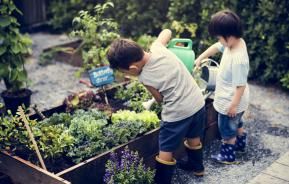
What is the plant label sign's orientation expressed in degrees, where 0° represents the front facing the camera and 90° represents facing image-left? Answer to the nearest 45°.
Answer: approximately 0°

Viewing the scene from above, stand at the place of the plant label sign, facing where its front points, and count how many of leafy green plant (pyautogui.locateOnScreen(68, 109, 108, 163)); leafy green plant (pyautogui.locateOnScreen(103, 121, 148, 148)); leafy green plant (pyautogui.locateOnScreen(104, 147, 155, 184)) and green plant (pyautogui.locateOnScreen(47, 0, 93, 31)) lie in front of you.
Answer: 3

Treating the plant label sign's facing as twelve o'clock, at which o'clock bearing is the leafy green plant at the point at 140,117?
The leafy green plant is roughly at 11 o'clock from the plant label sign.

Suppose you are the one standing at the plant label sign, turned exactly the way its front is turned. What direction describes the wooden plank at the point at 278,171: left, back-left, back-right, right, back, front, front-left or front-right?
front-left

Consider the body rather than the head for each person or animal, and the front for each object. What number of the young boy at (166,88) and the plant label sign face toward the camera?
1

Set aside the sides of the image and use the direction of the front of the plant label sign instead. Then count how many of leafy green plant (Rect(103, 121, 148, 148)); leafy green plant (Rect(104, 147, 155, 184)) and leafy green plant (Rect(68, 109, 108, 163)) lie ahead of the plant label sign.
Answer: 3

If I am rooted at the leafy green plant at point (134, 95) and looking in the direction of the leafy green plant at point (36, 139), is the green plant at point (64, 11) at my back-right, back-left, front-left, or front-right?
back-right

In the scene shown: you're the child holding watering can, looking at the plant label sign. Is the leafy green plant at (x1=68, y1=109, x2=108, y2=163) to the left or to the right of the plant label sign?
left

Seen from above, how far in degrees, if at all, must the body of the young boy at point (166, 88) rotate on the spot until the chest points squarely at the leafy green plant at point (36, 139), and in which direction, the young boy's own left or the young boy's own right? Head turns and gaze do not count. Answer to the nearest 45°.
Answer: approximately 45° to the young boy's own left

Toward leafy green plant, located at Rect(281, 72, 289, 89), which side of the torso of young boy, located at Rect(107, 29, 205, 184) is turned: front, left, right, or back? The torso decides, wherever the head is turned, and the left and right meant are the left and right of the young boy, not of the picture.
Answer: right

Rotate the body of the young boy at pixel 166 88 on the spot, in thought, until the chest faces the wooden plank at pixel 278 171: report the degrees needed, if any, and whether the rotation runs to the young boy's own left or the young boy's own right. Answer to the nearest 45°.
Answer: approximately 135° to the young boy's own right

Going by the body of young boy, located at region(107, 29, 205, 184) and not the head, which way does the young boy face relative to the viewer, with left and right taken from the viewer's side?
facing away from the viewer and to the left of the viewer

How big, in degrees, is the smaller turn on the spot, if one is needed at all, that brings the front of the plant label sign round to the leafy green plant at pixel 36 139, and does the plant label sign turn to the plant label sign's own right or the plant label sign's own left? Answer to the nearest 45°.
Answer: approximately 45° to the plant label sign's own right

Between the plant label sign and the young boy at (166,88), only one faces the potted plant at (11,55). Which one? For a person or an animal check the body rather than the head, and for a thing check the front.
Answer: the young boy

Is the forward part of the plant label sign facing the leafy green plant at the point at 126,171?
yes

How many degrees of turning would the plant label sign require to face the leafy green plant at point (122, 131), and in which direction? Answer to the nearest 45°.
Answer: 0° — it already faces it

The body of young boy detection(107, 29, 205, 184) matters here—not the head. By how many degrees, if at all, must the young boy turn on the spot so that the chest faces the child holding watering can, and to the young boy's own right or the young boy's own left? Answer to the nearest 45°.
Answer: approximately 90° to the young boy's own right
